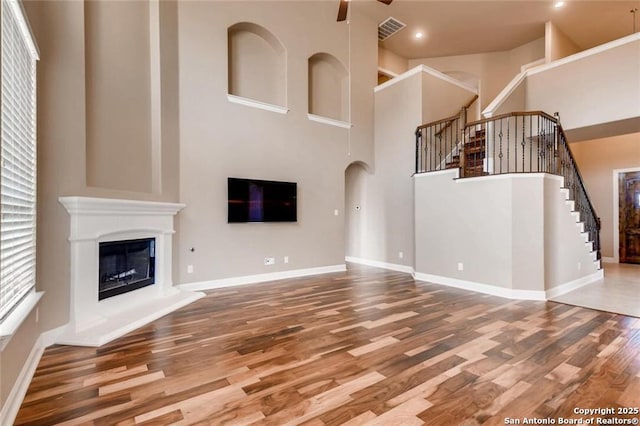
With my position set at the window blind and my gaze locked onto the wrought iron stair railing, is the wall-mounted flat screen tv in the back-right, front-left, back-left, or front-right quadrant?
front-left

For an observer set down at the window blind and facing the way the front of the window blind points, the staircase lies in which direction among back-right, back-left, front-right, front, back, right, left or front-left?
front

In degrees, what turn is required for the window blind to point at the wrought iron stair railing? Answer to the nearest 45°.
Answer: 0° — it already faces it

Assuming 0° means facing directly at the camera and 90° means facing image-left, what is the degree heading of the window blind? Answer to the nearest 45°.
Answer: approximately 270°

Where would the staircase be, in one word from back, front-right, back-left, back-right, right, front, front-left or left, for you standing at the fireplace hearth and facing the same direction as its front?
front-left

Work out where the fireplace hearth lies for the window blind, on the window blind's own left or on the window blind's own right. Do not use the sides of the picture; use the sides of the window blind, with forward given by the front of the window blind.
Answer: on the window blind's own left

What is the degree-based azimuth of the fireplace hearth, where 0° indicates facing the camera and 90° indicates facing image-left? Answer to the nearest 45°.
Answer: approximately 315°

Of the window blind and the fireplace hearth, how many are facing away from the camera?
0

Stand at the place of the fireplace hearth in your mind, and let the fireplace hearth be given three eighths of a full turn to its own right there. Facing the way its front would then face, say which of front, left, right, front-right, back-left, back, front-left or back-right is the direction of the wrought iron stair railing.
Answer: back

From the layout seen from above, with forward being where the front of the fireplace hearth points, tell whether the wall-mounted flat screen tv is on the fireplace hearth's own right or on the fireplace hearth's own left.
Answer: on the fireplace hearth's own left
